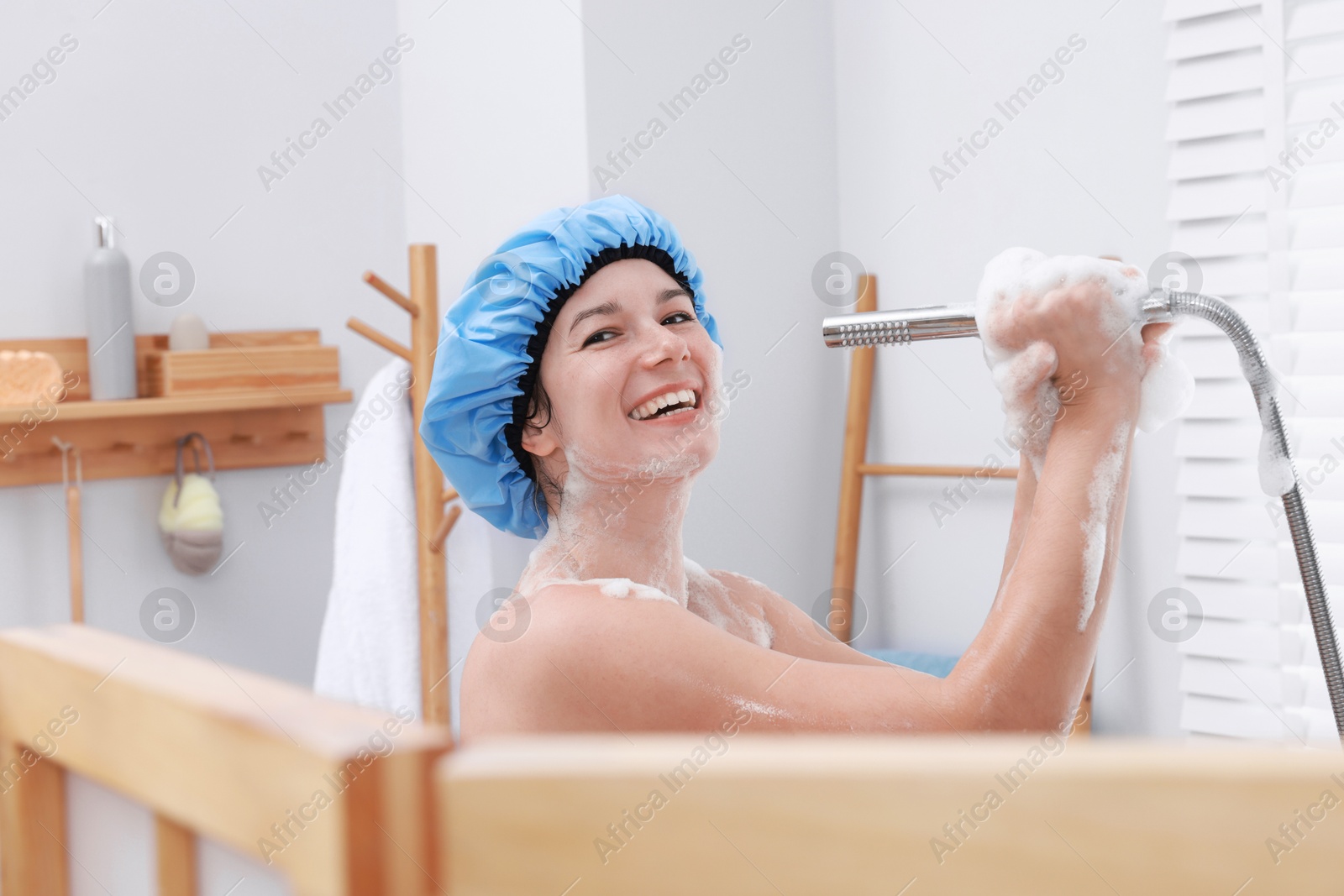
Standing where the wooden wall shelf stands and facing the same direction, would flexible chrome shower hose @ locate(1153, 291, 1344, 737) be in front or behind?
in front

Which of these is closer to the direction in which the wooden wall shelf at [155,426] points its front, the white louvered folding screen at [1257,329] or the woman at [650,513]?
the woman

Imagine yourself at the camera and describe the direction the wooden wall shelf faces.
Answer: facing the viewer

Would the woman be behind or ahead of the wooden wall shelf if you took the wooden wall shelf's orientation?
ahead

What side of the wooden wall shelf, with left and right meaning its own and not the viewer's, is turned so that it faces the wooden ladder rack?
left

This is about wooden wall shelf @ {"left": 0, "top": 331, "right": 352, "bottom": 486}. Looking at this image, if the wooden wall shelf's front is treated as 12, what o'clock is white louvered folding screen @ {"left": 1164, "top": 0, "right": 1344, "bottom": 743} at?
The white louvered folding screen is roughly at 10 o'clock from the wooden wall shelf.

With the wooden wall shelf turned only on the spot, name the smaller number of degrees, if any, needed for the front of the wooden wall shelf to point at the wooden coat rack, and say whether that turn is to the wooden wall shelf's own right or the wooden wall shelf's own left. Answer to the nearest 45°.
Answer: approximately 45° to the wooden wall shelf's own left

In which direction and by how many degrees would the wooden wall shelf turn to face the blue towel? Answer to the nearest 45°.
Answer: approximately 45° to its left
